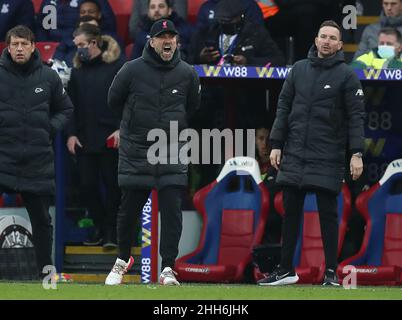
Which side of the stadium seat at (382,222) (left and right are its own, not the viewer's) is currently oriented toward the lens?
front

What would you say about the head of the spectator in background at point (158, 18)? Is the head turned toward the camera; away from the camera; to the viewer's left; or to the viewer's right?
toward the camera

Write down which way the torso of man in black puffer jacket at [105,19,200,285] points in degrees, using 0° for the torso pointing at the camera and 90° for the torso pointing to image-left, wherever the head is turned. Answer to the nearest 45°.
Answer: approximately 0°

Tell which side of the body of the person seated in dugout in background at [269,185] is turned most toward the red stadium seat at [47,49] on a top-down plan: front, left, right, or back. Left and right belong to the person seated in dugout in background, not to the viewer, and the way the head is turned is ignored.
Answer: right

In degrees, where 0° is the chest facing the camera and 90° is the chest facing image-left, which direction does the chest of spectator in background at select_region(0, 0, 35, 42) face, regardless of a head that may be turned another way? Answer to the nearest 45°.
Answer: approximately 0°

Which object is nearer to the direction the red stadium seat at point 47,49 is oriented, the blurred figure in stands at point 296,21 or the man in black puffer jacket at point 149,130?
the man in black puffer jacket

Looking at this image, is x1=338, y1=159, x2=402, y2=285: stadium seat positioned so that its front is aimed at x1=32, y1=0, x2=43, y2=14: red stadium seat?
no

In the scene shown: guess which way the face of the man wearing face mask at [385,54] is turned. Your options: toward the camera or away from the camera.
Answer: toward the camera

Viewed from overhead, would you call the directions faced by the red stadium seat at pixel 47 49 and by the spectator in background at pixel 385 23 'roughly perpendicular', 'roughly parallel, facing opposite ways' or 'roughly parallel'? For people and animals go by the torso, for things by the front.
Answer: roughly parallel

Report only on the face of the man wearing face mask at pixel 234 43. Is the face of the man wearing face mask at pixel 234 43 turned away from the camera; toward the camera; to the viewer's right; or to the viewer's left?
toward the camera

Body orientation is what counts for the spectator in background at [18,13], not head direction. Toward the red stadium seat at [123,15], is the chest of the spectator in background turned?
no

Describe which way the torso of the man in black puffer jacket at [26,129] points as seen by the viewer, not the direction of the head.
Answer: toward the camera

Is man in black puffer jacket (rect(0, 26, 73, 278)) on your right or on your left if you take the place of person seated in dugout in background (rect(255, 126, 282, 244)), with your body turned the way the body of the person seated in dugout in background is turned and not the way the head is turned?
on your right

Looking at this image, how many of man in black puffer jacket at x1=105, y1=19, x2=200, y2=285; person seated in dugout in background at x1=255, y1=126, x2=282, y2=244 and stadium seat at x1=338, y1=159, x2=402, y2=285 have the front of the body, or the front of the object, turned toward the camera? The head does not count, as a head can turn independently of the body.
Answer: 3

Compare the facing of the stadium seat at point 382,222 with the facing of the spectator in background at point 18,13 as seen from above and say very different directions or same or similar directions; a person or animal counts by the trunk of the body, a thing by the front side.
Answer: same or similar directions

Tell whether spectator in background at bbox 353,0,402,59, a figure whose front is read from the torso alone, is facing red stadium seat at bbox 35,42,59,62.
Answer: no

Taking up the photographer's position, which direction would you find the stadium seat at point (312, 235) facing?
facing the viewer
